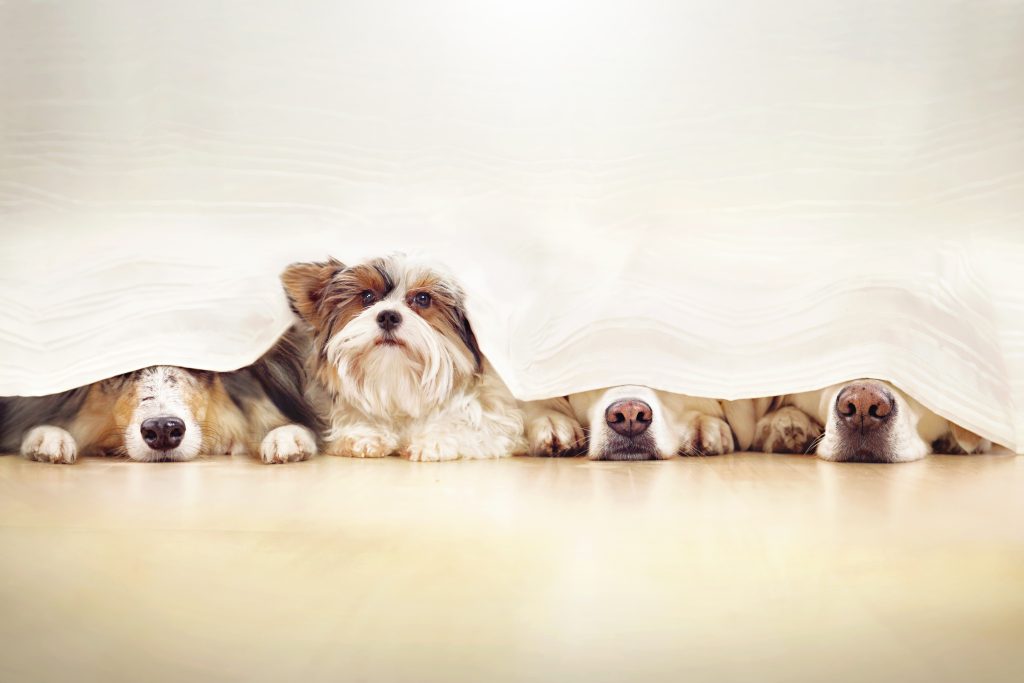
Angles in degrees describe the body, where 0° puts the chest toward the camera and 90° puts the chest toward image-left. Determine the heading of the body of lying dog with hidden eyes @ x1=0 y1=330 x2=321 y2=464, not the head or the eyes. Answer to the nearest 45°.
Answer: approximately 0°
